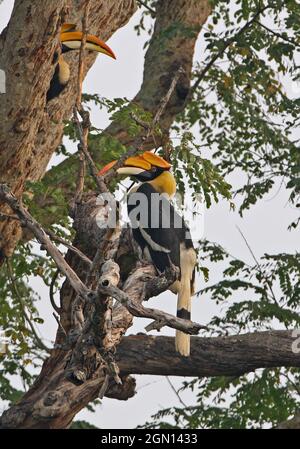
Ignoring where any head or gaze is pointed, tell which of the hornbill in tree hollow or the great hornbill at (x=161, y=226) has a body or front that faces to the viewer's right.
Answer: the hornbill in tree hollow

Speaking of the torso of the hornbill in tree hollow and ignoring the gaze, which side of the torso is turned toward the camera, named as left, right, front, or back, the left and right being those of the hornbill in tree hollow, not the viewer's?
right

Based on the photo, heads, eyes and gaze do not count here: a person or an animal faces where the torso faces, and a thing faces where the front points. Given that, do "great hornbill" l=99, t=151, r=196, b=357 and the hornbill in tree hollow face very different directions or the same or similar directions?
very different directions

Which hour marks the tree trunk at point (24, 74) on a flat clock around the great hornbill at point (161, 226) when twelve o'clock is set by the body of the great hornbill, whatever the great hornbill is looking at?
The tree trunk is roughly at 10 o'clock from the great hornbill.
